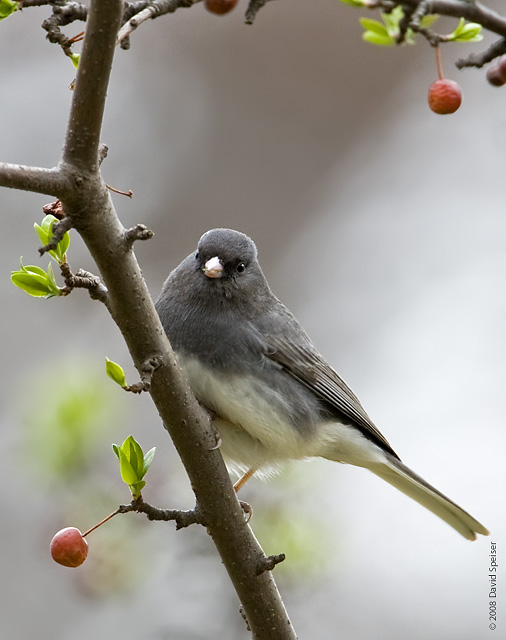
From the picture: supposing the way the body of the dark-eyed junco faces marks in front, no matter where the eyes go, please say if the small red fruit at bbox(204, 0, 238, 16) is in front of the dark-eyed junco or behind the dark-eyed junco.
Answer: in front

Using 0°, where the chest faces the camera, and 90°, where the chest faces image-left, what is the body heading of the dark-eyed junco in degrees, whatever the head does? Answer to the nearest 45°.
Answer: approximately 45°

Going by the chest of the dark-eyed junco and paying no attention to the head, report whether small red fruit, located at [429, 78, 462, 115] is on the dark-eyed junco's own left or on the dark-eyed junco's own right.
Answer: on the dark-eyed junco's own left
